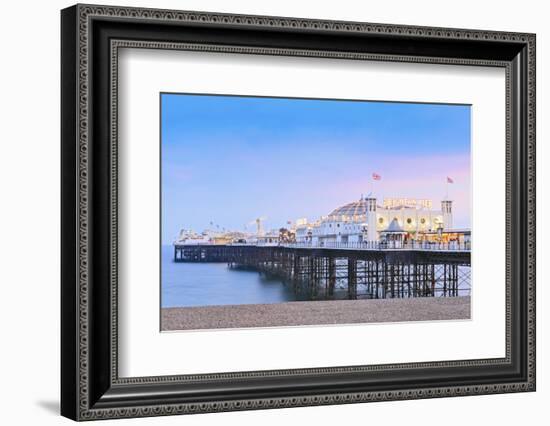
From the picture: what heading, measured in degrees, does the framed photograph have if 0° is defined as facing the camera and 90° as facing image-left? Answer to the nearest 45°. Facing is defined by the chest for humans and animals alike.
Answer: approximately 315°
